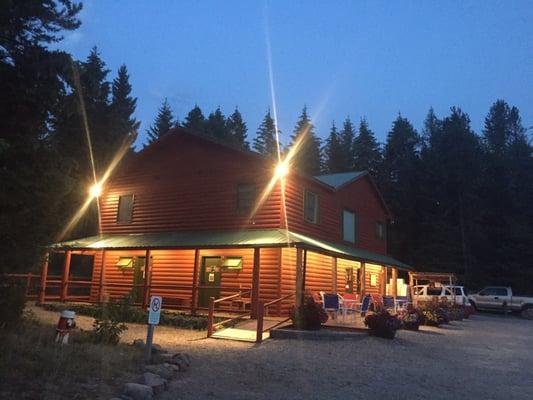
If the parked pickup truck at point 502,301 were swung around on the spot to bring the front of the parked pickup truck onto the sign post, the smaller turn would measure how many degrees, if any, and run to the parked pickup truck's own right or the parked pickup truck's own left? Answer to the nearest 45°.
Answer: approximately 90° to the parked pickup truck's own left

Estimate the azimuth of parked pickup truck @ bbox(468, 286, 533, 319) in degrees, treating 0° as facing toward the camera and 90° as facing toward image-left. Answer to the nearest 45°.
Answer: approximately 90°

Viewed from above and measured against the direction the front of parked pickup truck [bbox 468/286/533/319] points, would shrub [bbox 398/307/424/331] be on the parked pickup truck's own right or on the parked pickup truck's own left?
on the parked pickup truck's own left

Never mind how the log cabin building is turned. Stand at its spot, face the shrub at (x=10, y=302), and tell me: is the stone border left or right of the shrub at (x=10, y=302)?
left

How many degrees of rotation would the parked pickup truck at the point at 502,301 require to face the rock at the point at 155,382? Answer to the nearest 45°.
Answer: approximately 90° to its left
